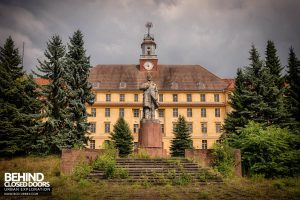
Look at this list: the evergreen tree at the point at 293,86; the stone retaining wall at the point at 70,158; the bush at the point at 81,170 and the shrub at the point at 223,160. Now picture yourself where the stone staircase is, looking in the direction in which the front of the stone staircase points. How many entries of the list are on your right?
2

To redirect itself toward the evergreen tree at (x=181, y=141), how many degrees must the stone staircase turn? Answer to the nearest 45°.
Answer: approximately 180°

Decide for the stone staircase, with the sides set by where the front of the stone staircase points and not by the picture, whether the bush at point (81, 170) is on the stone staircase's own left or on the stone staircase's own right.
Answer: on the stone staircase's own right

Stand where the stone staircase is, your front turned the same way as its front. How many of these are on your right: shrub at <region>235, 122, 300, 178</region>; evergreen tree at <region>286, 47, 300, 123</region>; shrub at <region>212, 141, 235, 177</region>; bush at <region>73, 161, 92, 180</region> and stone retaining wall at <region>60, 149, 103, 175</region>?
2

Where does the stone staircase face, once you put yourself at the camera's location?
facing the viewer

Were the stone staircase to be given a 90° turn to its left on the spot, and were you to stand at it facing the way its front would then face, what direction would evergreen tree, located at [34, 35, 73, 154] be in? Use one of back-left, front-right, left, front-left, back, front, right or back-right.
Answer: back-left

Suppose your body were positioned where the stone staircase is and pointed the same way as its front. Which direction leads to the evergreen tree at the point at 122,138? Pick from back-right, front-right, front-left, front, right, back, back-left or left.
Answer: back

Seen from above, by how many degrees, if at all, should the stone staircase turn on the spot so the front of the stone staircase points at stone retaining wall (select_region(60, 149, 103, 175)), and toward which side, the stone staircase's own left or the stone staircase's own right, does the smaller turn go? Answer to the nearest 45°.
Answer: approximately 90° to the stone staircase's own right

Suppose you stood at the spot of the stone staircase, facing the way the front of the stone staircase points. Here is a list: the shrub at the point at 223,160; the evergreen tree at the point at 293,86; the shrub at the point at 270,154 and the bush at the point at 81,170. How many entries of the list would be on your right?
1

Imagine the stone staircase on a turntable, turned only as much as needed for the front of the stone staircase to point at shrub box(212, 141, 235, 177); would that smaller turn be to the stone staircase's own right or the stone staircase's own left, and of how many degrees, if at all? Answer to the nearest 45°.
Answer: approximately 135° to the stone staircase's own left

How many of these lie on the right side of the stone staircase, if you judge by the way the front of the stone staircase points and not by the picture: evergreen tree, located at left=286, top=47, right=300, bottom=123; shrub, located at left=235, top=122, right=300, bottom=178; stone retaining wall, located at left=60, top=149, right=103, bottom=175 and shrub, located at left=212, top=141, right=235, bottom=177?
1

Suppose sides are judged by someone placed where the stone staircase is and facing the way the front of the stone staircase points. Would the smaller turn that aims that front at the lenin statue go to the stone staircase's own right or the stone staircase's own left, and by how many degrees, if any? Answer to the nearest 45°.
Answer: approximately 180°

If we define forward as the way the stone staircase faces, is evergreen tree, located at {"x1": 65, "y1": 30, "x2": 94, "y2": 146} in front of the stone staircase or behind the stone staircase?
behind

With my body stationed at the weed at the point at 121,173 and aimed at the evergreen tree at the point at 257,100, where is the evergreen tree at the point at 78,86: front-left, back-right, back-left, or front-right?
front-left

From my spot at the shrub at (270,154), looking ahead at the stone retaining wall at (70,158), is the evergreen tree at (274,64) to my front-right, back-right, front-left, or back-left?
back-right
